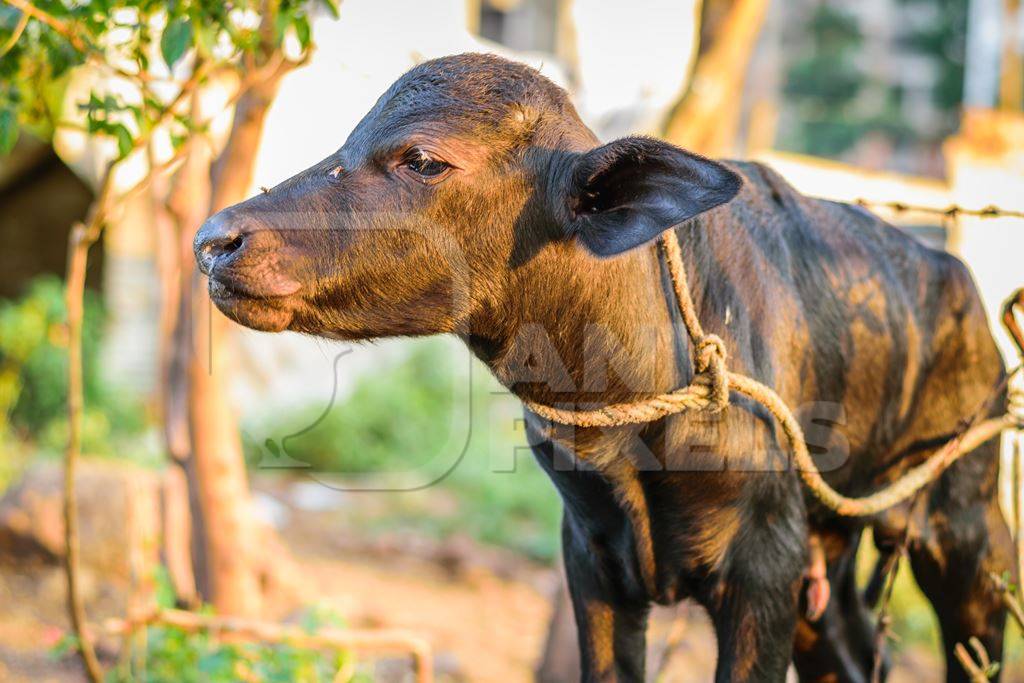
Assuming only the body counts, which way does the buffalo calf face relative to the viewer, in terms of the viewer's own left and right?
facing the viewer and to the left of the viewer

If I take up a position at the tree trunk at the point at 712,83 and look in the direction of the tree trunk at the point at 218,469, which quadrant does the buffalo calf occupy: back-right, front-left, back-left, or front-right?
front-left

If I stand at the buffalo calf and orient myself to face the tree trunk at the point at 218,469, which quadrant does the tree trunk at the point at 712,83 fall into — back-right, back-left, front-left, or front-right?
front-right

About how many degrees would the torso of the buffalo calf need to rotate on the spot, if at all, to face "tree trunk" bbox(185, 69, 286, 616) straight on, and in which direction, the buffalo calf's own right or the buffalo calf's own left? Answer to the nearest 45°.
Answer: approximately 90° to the buffalo calf's own right

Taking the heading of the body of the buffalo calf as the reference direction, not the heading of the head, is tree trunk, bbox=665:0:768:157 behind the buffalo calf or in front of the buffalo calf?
behind
